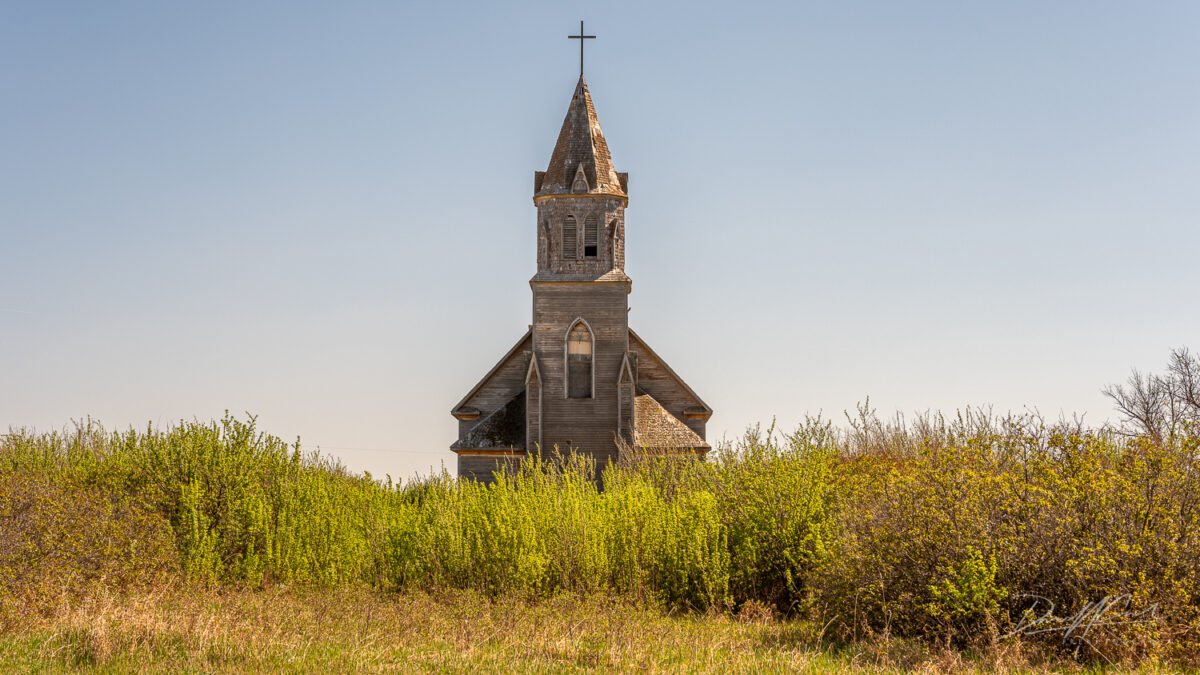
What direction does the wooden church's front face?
toward the camera
